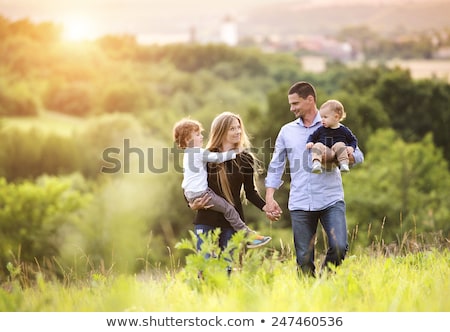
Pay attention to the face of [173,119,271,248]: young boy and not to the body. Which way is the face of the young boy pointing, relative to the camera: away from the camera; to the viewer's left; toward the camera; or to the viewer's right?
to the viewer's right

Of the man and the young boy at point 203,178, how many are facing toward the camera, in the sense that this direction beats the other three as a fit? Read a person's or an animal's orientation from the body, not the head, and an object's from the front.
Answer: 1

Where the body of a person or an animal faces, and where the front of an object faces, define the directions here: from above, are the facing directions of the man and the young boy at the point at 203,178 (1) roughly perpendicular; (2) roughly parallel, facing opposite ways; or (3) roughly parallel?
roughly perpendicular

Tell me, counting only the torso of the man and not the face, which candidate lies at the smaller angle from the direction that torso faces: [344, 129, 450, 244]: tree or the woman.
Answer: the woman

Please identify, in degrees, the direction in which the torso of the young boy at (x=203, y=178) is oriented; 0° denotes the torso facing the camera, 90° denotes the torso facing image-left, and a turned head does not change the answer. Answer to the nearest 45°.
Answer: approximately 270°

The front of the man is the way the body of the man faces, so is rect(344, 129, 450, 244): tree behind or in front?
behind

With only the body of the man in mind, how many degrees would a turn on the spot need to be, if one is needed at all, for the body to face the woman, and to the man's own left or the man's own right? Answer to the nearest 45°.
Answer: approximately 90° to the man's own right

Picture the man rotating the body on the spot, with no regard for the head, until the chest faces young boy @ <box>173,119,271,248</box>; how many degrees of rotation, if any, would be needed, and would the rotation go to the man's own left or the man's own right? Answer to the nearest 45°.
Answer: approximately 90° to the man's own right

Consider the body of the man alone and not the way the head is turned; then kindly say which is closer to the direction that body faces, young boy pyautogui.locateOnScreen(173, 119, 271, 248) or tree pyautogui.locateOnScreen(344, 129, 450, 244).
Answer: the young boy

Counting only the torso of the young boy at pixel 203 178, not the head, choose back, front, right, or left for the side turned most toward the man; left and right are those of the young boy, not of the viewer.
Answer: front

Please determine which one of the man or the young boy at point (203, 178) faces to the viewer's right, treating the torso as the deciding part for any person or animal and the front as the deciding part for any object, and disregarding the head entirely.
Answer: the young boy

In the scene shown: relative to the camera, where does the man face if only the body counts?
toward the camera

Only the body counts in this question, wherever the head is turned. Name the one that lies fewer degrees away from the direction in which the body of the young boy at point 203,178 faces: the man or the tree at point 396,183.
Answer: the man
